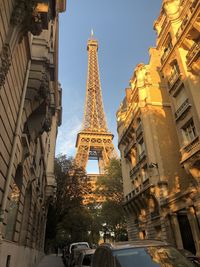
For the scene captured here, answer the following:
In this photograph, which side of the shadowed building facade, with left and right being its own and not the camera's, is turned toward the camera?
right

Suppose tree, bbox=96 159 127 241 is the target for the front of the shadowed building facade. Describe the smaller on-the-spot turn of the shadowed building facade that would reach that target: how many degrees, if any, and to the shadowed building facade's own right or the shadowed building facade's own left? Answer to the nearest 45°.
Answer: approximately 45° to the shadowed building facade's own left

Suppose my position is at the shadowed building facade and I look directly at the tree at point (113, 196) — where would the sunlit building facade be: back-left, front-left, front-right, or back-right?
front-right

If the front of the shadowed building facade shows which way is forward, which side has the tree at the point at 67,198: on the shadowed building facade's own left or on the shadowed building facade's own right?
on the shadowed building facade's own left

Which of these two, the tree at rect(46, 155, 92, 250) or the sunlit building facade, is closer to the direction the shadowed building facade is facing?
the sunlit building facade

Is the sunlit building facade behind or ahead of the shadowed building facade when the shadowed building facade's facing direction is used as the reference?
ahead

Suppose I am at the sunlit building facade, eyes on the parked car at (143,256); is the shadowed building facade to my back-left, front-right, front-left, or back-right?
front-right
